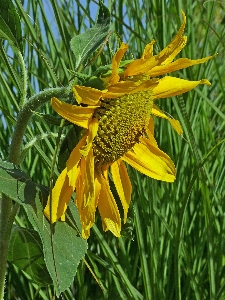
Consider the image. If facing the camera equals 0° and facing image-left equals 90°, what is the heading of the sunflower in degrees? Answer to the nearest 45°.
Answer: approximately 315°
